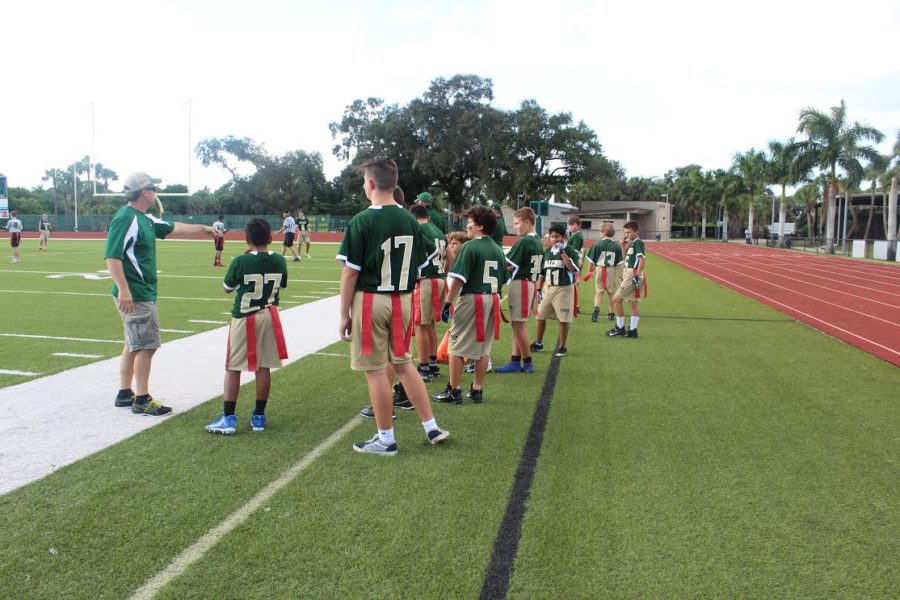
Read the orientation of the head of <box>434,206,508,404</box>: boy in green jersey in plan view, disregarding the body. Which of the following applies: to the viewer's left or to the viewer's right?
to the viewer's left

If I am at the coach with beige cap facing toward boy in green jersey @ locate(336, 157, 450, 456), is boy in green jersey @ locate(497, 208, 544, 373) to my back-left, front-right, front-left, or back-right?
front-left

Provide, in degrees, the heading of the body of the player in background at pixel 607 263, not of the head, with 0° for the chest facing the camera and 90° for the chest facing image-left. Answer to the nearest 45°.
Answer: approximately 180°

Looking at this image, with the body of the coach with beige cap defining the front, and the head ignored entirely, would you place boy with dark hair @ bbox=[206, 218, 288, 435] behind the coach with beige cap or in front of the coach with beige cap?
in front

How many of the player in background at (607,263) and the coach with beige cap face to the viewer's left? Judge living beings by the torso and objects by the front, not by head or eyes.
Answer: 0

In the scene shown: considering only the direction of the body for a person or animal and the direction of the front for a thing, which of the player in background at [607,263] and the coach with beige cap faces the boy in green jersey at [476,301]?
the coach with beige cap

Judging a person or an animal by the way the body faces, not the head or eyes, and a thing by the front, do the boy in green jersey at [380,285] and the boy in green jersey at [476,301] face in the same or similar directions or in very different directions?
same or similar directions

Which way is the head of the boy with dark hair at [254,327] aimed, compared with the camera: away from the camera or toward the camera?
away from the camera

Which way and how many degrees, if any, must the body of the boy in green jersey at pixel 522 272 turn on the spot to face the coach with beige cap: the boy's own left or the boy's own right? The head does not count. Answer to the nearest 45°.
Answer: approximately 45° to the boy's own left

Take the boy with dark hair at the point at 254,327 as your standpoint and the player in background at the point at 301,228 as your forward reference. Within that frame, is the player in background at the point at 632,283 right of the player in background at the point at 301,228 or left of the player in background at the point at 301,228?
right

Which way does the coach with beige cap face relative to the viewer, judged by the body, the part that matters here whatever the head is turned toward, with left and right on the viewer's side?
facing to the right of the viewer

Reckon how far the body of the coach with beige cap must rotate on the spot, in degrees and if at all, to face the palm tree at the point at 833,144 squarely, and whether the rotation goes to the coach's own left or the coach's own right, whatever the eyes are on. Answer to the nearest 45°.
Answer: approximately 45° to the coach's own left
